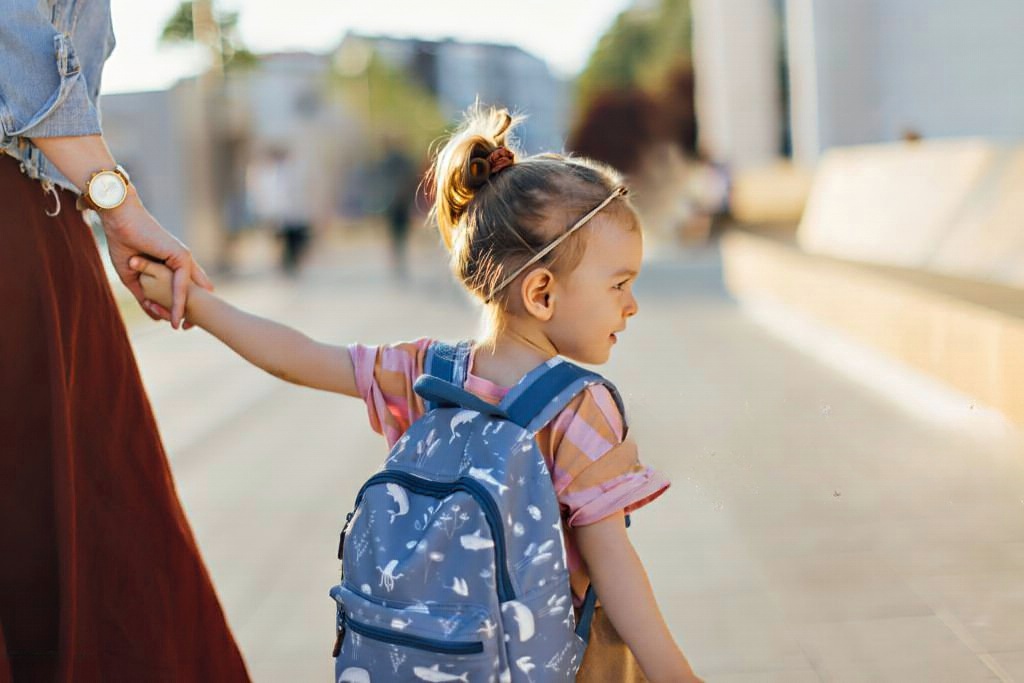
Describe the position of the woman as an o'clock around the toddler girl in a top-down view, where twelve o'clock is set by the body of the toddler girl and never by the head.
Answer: The woman is roughly at 8 o'clock from the toddler girl.

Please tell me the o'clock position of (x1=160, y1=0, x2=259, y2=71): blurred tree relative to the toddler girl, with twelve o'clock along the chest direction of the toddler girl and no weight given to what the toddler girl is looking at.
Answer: The blurred tree is roughly at 10 o'clock from the toddler girl.

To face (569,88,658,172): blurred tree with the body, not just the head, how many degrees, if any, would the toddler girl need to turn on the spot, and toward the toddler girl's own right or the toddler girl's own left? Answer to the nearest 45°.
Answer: approximately 45° to the toddler girl's own left

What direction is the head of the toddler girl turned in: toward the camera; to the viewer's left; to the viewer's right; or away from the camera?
to the viewer's right

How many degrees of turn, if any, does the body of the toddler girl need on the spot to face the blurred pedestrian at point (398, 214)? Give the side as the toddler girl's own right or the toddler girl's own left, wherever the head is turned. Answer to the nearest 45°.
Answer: approximately 45° to the toddler girl's own left

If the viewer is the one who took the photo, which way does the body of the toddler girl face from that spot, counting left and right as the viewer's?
facing away from the viewer and to the right of the viewer

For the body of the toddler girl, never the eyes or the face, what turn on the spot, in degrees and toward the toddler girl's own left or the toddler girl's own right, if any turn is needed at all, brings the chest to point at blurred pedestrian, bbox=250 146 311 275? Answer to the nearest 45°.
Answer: approximately 45° to the toddler girl's own left
